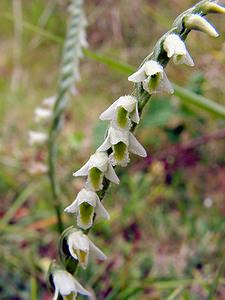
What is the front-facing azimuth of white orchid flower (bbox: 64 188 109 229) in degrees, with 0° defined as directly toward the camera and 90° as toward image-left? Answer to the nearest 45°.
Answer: approximately 0°

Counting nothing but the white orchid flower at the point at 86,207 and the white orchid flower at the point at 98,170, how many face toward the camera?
2

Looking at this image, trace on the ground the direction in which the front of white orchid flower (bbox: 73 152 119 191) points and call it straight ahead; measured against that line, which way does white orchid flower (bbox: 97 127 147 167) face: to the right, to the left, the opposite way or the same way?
the same way

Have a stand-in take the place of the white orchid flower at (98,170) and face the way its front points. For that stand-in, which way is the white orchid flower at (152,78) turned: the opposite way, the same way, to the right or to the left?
the same way

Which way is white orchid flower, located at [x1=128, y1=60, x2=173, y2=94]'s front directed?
toward the camera

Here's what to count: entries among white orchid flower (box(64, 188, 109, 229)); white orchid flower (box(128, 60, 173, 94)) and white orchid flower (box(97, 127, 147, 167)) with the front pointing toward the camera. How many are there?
3

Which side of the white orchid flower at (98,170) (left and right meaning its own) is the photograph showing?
front

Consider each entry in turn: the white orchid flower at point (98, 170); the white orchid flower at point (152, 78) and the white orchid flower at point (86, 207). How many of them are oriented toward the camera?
3

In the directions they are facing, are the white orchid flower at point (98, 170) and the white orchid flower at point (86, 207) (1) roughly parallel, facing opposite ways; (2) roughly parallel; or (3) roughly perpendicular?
roughly parallel

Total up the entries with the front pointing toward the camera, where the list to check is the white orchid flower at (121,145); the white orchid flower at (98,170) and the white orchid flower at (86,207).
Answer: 3

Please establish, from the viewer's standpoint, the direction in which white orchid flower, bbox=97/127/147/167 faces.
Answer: facing the viewer

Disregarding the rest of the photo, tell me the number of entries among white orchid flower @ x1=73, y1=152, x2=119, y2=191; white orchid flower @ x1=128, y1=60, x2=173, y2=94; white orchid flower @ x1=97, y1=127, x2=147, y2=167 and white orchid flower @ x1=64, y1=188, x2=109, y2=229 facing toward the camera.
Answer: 4
